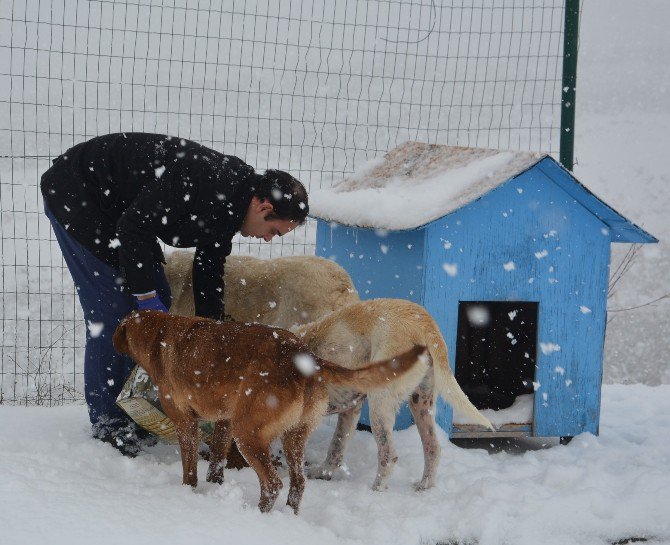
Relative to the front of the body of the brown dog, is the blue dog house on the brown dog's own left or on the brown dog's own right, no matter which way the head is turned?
on the brown dog's own right

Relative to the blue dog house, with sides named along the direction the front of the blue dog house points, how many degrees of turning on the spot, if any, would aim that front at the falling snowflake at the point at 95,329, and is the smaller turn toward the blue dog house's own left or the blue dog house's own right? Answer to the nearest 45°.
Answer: approximately 90° to the blue dog house's own right

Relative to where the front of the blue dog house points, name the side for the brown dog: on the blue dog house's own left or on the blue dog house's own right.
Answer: on the blue dog house's own right

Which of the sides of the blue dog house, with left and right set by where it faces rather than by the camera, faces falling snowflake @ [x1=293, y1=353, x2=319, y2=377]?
right

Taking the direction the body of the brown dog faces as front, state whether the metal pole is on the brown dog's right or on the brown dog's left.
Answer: on the brown dog's right

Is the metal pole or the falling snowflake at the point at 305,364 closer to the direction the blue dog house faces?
the falling snowflake

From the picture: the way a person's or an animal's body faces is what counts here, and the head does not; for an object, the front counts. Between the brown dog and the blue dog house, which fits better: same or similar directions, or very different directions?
very different directions

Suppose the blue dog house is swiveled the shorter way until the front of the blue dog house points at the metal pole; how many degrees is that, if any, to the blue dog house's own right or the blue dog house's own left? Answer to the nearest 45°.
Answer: approximately 135° to the blue dog house's own left

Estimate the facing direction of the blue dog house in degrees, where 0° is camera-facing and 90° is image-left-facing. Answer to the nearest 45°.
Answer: approximately 315°

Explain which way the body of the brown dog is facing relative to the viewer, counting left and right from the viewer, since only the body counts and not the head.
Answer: facing away from the viewer and to the left of the viewer
